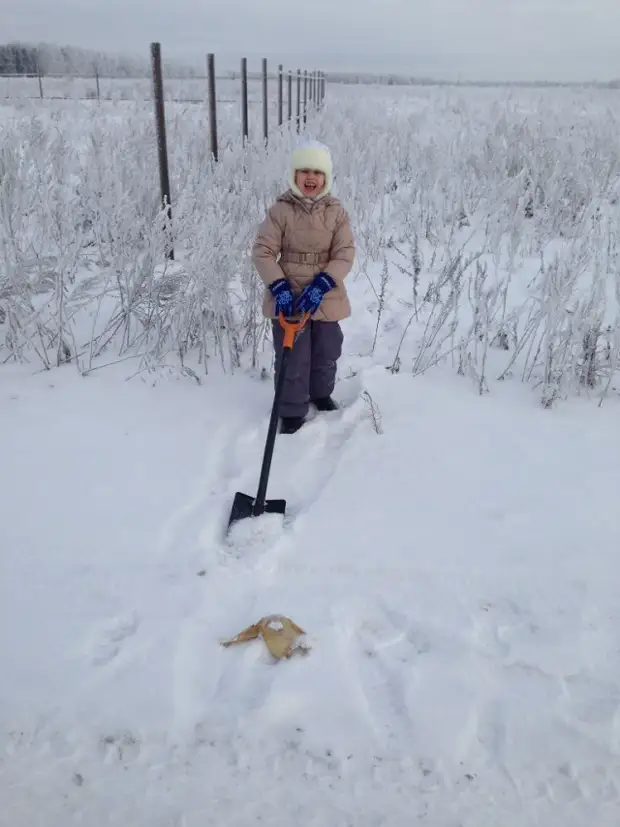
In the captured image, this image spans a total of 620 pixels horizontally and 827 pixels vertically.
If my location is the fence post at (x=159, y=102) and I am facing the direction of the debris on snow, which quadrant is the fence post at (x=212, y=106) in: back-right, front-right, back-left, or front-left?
back-left

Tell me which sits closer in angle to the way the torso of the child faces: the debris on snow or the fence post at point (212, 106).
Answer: the debris on snow

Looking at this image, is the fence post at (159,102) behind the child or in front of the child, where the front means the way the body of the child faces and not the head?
behind

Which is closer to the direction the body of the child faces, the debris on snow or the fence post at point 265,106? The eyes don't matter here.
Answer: the debris on snow

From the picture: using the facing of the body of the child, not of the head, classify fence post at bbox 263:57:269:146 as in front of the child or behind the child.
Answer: behind

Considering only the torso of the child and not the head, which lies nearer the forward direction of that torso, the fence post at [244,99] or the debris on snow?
the debris on snow

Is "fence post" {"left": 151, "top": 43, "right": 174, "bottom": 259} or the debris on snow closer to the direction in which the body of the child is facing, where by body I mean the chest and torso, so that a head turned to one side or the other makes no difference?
the debris on snow

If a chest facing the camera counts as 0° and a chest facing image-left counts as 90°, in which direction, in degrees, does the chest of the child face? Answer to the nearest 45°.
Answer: approximately 0°

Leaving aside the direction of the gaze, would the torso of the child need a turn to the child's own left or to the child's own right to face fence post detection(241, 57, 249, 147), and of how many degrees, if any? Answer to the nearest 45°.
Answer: approximately 180°

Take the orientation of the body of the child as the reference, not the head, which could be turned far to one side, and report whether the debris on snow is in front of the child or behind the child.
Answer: in front

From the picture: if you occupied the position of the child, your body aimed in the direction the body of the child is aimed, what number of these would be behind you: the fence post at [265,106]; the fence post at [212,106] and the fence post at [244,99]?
3
